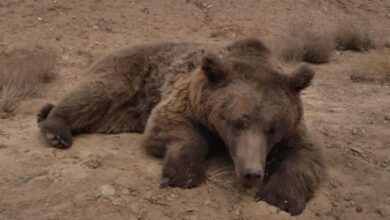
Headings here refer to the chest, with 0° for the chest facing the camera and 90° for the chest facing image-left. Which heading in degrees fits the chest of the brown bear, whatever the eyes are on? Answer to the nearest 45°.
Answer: approximately 315°

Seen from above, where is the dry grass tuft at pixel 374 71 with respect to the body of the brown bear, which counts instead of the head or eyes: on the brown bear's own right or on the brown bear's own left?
on the brown bear's own left

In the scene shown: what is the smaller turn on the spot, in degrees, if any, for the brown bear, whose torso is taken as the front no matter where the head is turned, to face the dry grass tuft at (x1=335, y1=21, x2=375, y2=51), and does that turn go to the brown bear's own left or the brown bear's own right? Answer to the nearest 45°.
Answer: approximately 90° to the brown bear's own left

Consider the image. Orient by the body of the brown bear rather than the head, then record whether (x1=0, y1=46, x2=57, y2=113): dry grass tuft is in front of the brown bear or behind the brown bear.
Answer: behind

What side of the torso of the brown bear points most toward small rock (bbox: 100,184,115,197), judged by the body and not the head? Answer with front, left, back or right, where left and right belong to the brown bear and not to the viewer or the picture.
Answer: right
